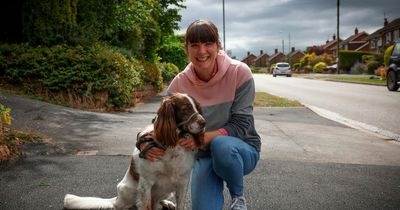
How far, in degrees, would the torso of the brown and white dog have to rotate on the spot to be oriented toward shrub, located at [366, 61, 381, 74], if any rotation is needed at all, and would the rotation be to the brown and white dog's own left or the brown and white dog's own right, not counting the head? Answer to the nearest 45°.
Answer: approximately 90° to the brown and white dog's own left

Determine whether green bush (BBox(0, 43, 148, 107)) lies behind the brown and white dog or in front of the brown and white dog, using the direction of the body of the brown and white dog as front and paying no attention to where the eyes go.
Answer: behind
